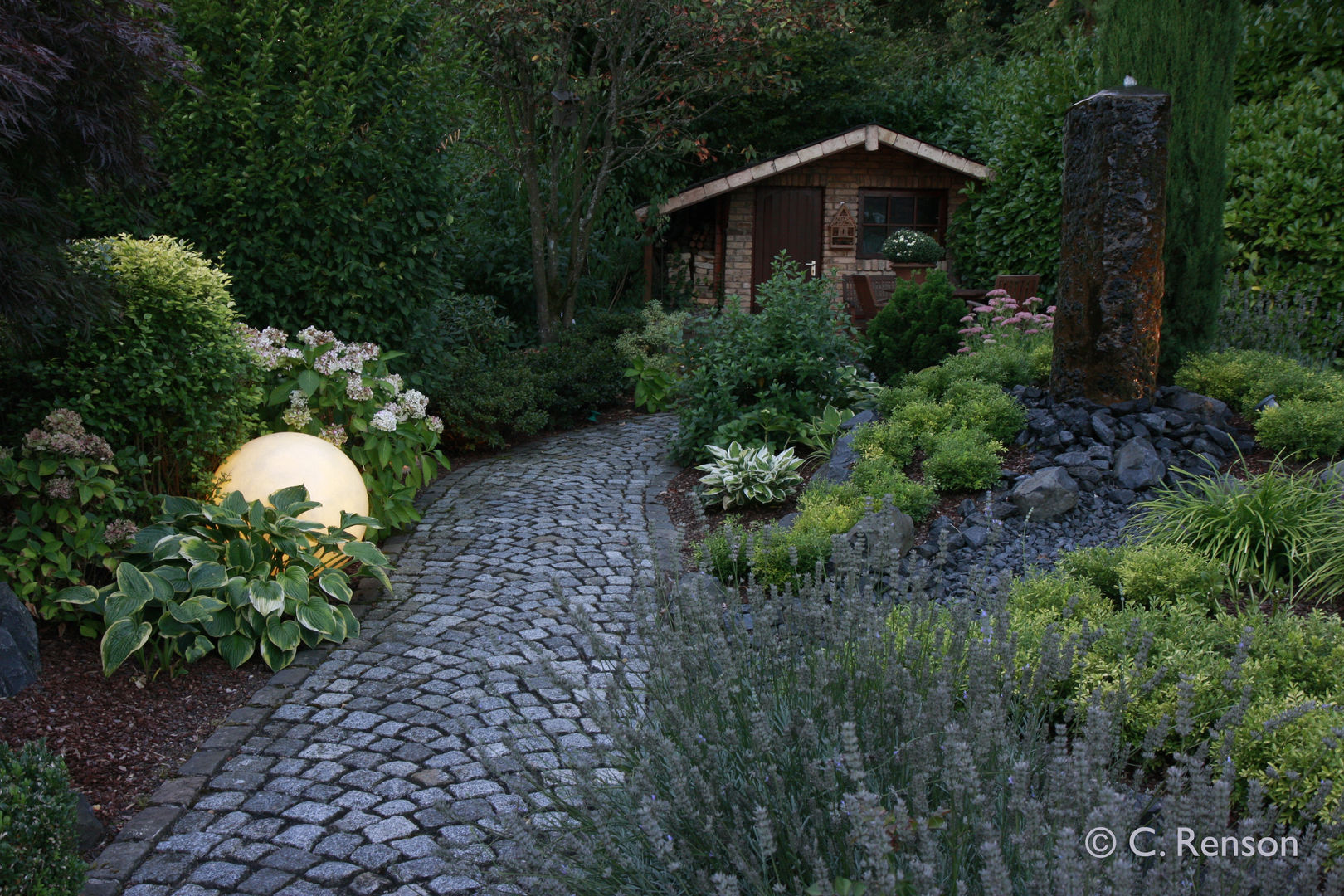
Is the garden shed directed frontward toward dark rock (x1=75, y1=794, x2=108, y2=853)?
yes

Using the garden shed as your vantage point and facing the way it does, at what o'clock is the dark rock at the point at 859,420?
The dark rock is roughly at 12 o'clock from the garden shed.

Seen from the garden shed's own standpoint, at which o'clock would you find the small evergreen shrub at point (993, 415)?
The small evergreen shrub is roughly at 12 o'clock from the garden shed.

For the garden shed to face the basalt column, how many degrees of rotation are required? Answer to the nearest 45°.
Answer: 0° — it already faces it

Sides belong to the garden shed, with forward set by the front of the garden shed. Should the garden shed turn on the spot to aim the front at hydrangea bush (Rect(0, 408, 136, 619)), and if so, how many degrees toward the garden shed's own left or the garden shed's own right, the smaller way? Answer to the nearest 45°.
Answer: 0° — it already faces it

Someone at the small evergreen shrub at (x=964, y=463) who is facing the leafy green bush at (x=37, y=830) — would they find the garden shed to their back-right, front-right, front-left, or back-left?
back-right

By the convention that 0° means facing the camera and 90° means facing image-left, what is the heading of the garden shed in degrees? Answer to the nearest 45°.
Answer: approximately 0°
